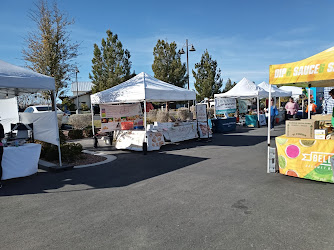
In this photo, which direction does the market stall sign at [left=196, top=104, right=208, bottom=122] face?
toward the camera

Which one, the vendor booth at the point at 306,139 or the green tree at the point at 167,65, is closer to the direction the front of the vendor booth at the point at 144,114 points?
the vendor booth

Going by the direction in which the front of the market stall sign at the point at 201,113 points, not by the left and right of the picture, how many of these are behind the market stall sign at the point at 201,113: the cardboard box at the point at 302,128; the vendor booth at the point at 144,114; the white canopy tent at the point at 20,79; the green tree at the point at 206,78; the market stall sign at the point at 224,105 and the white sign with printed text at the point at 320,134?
2

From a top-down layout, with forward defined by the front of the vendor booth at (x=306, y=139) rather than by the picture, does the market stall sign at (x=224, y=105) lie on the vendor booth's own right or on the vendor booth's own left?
on the vendor booth's own right

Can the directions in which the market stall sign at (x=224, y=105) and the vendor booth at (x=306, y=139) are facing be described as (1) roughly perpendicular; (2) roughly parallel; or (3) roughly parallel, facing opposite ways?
roughly perpendicular

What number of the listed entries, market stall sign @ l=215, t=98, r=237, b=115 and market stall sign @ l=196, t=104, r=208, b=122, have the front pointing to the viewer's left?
0

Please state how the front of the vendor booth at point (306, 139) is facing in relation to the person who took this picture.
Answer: facing the viewer and to the left of the viewer

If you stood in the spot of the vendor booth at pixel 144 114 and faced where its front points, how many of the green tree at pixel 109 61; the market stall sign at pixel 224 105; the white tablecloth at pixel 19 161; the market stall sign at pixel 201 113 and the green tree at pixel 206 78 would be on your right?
1

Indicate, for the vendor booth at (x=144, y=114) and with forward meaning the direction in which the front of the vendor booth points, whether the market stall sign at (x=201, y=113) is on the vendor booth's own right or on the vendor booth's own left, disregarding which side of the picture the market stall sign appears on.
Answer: on the vendor booth's own left

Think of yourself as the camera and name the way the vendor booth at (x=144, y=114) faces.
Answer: facing the viewer and to the right of the viewer

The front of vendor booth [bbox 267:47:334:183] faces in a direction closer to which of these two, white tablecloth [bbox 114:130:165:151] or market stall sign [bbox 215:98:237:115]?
the white tablecloth

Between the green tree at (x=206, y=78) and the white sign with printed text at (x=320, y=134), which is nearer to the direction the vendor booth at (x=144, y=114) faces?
the white sign with printed text

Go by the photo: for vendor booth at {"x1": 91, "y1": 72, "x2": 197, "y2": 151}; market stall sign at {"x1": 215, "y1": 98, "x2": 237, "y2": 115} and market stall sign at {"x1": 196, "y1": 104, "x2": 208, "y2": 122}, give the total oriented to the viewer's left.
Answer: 0

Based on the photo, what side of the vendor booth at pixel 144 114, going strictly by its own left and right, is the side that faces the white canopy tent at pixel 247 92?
left

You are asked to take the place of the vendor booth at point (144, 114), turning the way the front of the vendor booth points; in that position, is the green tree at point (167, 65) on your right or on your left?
on your left
